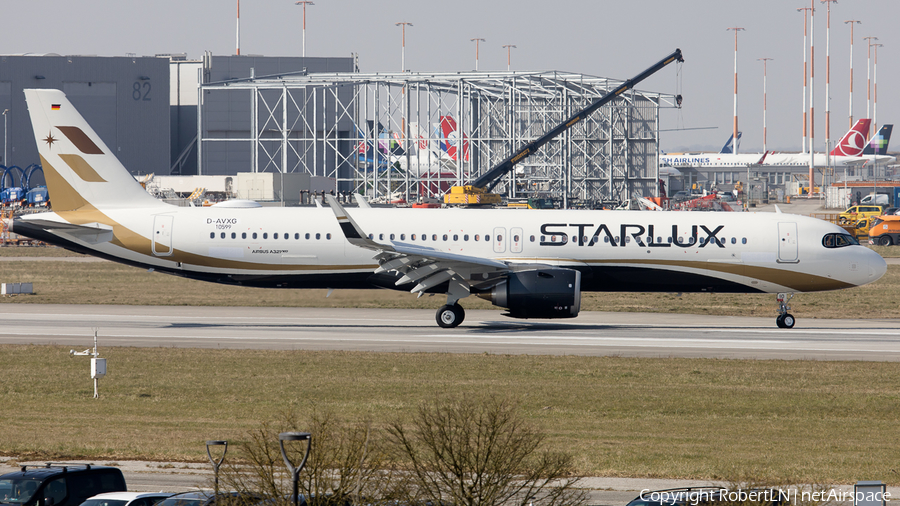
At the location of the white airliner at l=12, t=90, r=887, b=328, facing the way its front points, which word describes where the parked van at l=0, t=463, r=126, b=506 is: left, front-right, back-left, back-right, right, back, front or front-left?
right

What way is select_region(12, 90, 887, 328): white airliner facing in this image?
to the viewer's right

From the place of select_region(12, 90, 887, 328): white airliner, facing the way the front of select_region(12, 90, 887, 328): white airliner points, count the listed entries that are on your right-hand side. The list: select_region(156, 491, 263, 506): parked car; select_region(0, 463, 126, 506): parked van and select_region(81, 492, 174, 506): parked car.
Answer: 3

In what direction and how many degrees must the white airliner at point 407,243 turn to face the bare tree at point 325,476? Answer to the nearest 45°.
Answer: approximately 90° to its right

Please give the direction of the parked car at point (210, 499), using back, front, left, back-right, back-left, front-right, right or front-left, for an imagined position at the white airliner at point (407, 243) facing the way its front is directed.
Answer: right

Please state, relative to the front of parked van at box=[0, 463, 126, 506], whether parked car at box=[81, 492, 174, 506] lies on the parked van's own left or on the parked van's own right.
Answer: on the parked van's own left

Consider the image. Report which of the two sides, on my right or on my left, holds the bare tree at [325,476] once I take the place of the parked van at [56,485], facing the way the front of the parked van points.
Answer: on my left
